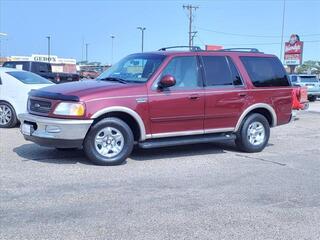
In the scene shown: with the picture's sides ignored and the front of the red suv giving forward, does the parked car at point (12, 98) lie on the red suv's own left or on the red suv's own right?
on the red suv's own right

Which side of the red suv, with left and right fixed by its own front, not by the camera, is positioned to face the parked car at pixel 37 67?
right

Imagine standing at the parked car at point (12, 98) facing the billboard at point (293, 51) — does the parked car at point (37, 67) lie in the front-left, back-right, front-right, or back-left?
front-left

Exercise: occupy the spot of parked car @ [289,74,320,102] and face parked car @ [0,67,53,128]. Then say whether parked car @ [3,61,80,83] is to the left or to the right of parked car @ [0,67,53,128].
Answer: right

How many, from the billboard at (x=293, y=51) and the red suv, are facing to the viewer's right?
0

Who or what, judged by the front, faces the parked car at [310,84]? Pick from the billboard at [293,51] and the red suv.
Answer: the billboard

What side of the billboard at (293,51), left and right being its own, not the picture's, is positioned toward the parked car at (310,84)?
front

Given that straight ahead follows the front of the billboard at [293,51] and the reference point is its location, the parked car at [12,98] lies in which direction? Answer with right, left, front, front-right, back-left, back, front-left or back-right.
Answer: front

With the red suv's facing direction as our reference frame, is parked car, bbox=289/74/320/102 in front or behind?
behind

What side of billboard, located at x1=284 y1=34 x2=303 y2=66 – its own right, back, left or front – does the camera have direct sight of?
front

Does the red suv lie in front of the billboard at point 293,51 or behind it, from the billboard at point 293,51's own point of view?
in front

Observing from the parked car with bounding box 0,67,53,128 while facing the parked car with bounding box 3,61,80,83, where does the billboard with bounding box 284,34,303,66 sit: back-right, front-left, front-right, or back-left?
front-right

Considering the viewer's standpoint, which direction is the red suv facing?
facing the viewer and to the left of the viewer
